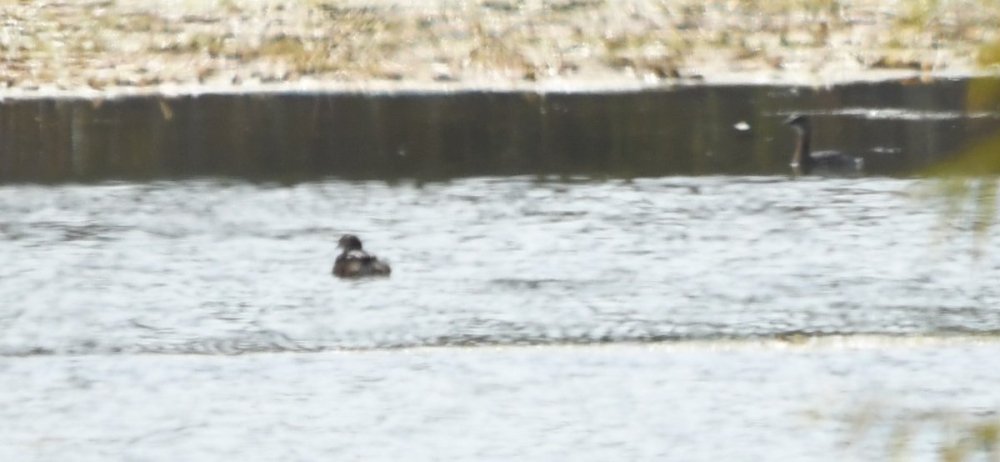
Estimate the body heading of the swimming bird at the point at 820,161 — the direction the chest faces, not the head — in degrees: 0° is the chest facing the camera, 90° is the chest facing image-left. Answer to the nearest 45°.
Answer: approximately 90°

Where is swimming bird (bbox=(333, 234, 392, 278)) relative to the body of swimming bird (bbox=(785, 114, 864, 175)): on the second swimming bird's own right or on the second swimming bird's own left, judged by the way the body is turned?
on the second swimming bird's own left
